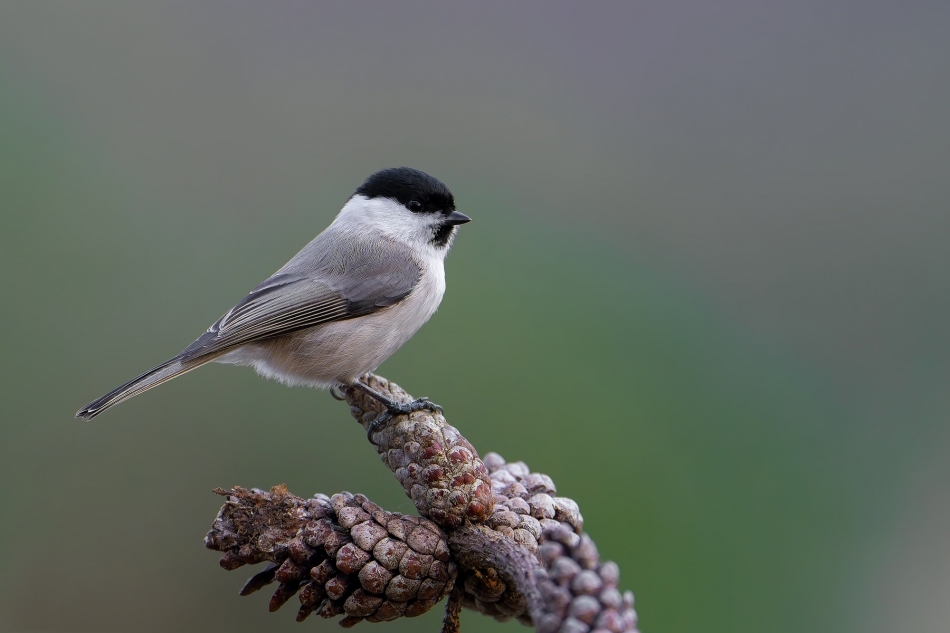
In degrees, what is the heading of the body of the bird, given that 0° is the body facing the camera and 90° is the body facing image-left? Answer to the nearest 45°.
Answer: approximately 270°
